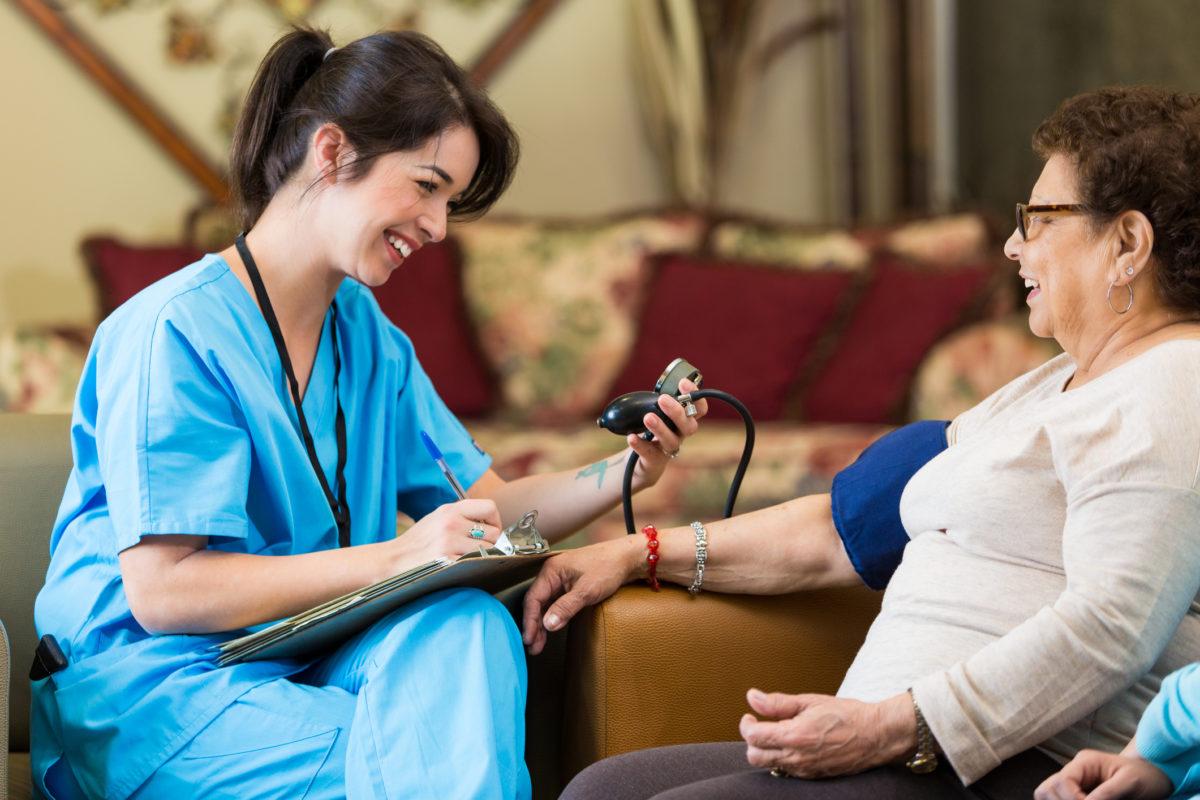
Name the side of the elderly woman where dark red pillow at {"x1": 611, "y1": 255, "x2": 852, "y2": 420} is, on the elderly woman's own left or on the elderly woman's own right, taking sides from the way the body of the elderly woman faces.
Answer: on the elderly woman's own right

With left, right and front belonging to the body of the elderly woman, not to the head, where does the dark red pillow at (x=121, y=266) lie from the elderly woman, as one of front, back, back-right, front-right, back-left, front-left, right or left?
front-right

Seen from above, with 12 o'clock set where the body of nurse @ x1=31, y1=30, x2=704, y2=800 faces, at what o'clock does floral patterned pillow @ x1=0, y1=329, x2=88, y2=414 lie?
The floral patterned pillow is roughly at 7 o'clock from the nurse.

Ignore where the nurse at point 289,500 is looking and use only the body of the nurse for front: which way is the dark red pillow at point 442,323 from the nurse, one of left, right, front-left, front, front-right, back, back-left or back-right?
back-left

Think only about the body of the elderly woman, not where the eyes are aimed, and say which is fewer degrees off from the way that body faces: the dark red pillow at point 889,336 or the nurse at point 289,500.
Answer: the nurse

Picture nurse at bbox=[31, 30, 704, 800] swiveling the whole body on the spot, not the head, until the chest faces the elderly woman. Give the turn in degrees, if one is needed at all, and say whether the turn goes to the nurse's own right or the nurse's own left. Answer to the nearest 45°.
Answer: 0° — they already face them

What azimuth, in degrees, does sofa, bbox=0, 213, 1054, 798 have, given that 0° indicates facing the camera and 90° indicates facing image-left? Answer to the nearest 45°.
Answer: approximately 0°

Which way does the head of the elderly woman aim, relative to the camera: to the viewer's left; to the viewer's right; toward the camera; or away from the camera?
to the viewer's left

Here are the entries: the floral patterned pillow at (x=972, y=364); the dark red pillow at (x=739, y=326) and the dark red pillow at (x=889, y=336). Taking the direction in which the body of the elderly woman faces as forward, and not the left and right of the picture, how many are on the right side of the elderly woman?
3

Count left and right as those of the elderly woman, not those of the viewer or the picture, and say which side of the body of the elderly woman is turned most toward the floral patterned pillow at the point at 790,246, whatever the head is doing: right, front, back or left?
right

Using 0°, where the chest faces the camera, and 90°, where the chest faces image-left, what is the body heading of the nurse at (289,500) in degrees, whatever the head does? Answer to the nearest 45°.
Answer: approximately 315°

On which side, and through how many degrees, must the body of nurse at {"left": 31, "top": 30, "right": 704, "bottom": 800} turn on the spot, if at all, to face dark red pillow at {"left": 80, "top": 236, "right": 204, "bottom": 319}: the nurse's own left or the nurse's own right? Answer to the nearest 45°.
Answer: approximately 135° to the nurse's own left

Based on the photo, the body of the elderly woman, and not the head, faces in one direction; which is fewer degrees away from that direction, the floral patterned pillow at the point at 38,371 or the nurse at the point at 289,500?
the nurse

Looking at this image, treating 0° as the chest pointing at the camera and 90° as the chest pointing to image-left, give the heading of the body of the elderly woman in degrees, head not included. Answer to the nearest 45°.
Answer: approximately 90°
